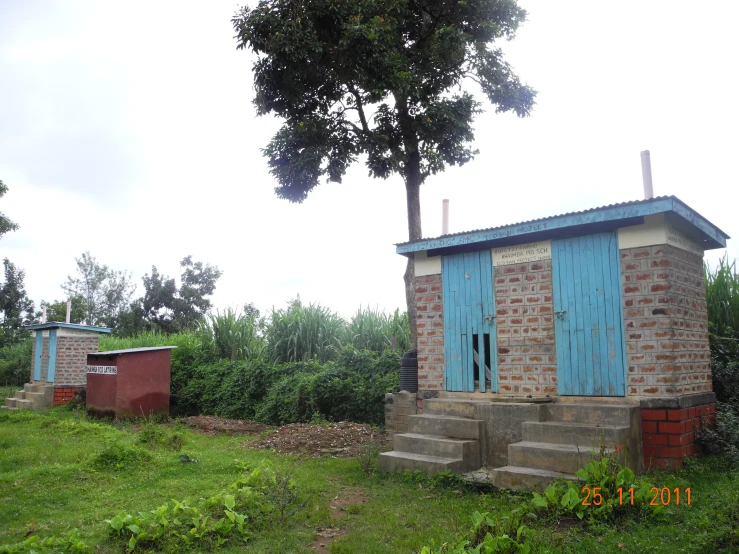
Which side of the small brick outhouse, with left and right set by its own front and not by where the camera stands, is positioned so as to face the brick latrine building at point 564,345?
left

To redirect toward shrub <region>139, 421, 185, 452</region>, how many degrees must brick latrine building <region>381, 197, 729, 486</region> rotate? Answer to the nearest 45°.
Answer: approximately 45° to its right

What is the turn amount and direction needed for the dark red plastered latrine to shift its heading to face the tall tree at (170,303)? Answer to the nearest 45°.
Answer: approximately 135° to its right

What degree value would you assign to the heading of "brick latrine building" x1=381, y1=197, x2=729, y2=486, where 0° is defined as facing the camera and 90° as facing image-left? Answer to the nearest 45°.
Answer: approximately 45°

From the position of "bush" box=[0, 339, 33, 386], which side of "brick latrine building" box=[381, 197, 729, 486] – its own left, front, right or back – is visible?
right

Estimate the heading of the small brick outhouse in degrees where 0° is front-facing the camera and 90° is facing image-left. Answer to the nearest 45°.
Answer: approximately 45°

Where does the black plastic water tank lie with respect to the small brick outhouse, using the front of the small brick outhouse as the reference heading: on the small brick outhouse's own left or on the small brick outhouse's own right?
on the small brick outhouse's own left

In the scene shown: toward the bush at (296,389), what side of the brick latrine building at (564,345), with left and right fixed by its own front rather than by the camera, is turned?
right
